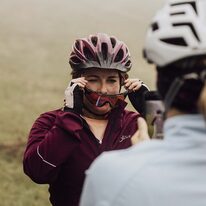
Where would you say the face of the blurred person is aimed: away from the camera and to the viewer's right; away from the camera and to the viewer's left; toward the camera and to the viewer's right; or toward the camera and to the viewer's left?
away from the camera and to the viewer's left

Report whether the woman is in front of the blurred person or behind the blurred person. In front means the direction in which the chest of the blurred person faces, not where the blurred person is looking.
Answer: in front

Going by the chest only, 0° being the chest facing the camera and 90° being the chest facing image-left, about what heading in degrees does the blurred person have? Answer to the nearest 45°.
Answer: approximately 180°
